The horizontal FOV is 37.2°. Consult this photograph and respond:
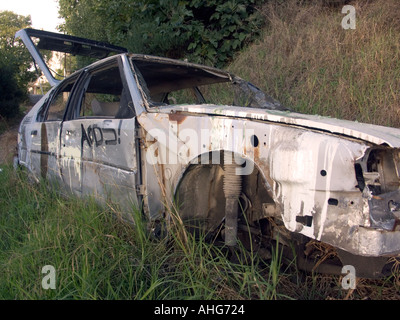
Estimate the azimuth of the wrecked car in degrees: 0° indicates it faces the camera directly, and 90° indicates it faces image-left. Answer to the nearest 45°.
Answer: approximately 315°

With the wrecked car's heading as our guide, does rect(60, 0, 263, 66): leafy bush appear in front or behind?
behind
